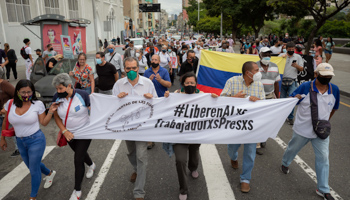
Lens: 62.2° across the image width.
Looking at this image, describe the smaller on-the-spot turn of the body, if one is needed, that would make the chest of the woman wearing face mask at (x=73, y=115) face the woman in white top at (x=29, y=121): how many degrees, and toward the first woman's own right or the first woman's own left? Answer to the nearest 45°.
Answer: approximately 45° to the first woman's own right

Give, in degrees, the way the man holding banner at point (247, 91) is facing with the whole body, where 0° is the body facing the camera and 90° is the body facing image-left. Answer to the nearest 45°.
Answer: approximately 0°

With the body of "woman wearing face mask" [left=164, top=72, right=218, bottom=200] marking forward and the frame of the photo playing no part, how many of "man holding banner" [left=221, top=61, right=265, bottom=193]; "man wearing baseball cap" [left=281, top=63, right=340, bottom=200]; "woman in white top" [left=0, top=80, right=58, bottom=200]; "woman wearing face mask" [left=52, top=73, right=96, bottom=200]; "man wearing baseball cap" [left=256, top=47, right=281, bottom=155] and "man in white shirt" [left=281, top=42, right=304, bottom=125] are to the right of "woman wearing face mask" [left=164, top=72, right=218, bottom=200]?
2

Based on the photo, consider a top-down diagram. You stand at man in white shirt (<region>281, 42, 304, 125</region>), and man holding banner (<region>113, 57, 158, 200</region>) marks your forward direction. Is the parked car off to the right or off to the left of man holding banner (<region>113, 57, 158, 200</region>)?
right

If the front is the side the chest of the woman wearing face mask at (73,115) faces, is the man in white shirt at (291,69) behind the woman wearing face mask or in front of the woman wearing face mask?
behind

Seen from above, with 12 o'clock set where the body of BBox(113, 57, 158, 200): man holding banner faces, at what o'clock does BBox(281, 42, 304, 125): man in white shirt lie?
The man in white shirt is roughly at 8 o'clock from the man holding banner.

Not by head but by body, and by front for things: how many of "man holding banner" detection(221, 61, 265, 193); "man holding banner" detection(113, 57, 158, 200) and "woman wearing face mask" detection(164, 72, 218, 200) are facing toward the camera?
3

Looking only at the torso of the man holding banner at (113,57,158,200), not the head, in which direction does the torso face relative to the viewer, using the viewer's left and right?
facing the viewer

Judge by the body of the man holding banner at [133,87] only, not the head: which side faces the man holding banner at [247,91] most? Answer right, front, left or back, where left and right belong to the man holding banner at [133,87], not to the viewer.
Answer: left

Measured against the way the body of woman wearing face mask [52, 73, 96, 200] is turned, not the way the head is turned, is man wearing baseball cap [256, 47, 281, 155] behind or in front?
behind

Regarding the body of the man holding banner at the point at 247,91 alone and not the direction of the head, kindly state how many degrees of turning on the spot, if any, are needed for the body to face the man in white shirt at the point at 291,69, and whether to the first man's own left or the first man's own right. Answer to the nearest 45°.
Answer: approximately 180°

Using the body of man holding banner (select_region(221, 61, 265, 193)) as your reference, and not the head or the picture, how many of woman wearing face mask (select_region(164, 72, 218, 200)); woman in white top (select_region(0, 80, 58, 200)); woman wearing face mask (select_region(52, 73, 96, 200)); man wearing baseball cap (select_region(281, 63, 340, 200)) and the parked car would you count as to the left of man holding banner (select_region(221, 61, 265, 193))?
1
